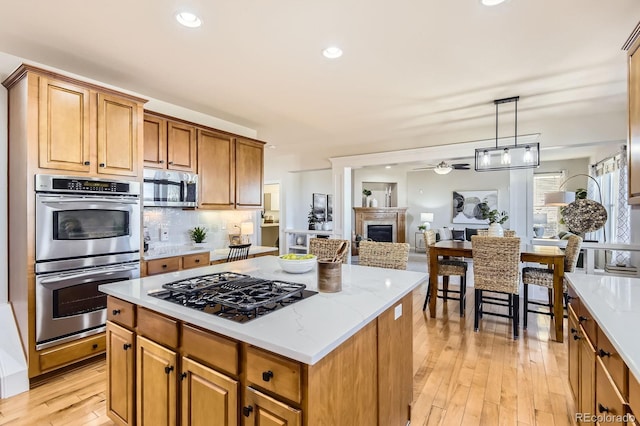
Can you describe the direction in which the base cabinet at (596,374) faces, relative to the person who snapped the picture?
facing to the left of the viewer

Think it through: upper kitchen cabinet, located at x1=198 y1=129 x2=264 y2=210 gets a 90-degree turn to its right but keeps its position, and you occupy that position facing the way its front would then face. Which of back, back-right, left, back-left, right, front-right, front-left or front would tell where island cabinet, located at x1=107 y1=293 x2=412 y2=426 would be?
front-left

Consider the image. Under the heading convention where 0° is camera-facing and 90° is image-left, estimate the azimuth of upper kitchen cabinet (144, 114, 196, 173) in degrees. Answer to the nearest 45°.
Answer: approximately 315°

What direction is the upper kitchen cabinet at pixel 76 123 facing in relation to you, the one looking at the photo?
facing the viewer and to the right of the viewer

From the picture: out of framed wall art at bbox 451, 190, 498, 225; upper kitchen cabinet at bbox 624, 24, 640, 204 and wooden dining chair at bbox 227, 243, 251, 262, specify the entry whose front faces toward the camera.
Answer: the framed wall art

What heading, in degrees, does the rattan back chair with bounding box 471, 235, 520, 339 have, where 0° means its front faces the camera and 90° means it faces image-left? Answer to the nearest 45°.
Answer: approximately 180°

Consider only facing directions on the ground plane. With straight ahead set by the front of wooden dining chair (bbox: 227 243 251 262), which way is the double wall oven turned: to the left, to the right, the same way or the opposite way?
the opposite way

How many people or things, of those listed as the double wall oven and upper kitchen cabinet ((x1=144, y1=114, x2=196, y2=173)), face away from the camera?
0

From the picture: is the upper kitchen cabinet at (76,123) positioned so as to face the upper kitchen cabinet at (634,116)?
yes

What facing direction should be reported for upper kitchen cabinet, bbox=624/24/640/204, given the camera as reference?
facing to the left of the viewer
